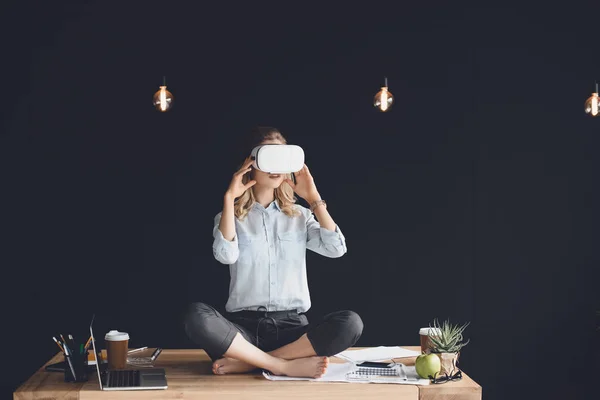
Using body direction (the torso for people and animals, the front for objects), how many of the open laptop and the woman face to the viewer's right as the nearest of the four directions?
1

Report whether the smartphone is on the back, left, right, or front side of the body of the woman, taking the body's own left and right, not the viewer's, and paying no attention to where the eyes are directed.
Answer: left

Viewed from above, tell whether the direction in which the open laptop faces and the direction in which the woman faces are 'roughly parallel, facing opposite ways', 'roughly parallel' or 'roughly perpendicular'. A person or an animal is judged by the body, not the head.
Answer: roughly perpendicular

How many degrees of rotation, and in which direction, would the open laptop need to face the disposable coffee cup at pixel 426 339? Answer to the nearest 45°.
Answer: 0° — it already faces it

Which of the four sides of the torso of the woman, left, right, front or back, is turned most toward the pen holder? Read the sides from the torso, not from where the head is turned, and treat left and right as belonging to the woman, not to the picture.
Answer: right

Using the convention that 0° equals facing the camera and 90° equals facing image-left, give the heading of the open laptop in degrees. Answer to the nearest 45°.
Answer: approximately 270°

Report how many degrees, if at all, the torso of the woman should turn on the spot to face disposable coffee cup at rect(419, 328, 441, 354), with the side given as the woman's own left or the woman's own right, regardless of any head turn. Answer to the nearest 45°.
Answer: approximately 90° to the woman's own left

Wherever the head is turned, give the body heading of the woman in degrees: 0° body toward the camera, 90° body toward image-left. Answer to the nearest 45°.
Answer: approximately 0°

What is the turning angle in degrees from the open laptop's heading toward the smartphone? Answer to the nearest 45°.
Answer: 0° — it already faces it
